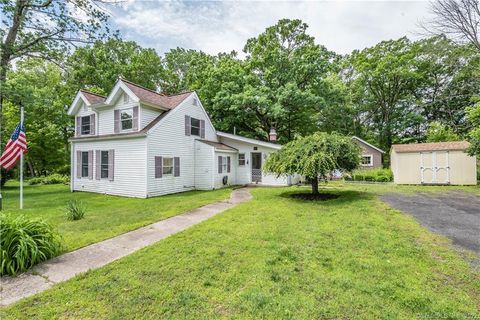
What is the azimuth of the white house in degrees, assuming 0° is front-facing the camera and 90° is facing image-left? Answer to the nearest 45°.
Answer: approximately 45°

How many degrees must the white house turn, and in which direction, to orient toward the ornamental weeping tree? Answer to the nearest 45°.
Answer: approximately 90° to its left

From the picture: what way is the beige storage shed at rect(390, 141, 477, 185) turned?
toward the camera

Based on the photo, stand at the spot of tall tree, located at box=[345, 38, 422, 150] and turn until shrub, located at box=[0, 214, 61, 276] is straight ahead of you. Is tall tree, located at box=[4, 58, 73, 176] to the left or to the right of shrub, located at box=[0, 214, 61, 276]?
right

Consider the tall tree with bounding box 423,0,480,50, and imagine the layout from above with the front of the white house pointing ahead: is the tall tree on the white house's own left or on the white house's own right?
on the white house's own left

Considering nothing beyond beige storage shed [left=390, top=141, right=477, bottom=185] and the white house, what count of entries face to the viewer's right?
0

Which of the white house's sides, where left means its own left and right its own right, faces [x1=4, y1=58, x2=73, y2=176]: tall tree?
right

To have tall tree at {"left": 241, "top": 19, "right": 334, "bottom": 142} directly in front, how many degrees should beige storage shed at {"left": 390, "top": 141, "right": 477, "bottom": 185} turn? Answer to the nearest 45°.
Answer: approximately 90° to its right

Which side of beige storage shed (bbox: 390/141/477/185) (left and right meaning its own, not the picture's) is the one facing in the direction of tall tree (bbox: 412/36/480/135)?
back

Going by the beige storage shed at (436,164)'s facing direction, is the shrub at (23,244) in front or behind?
in front

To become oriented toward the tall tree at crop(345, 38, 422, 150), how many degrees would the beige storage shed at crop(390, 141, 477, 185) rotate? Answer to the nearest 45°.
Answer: approximately 180°

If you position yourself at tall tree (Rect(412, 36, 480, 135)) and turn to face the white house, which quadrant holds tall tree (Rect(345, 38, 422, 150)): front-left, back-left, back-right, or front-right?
front-right
